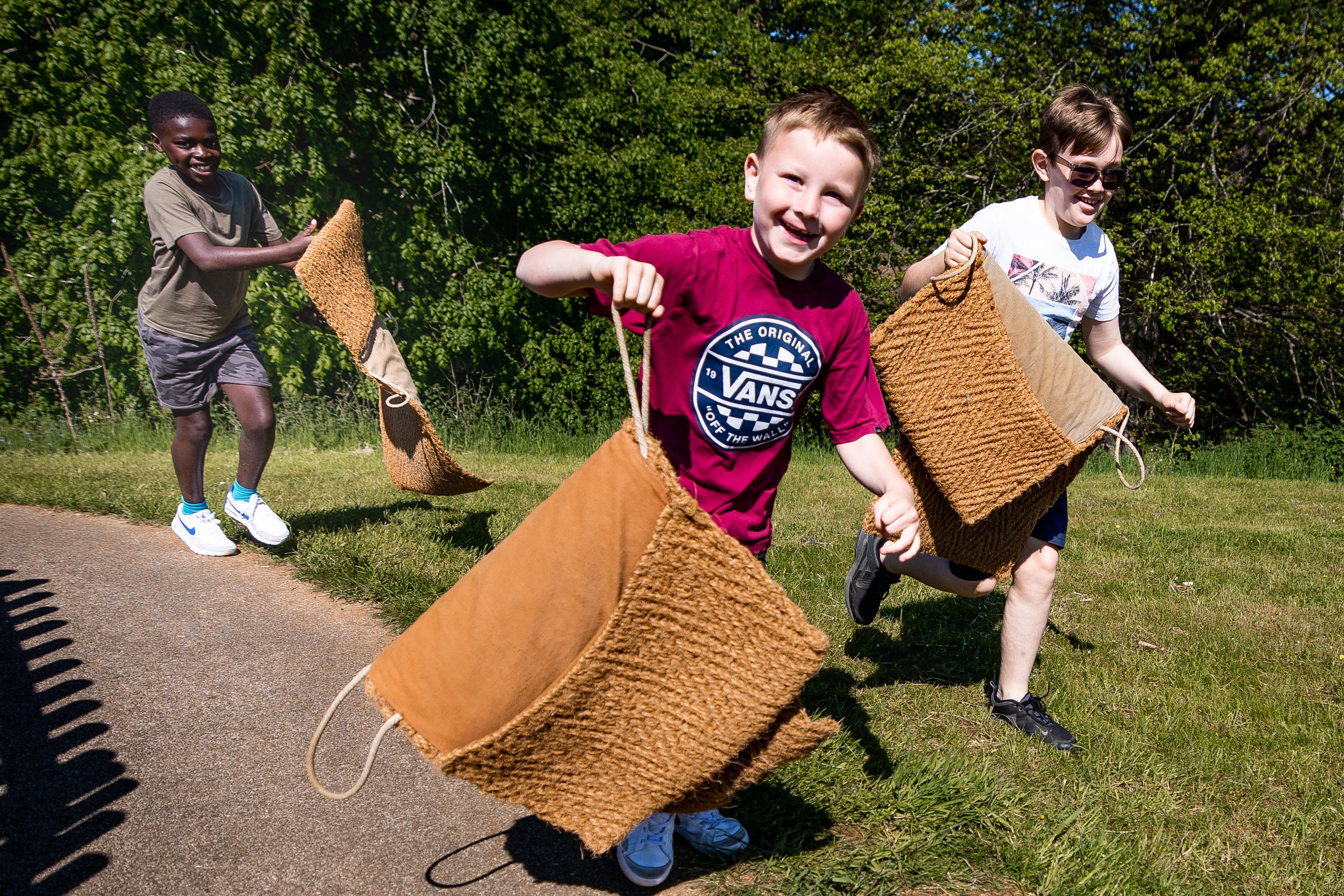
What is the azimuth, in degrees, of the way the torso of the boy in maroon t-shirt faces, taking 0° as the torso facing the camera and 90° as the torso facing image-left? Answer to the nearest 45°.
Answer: approximately 0°

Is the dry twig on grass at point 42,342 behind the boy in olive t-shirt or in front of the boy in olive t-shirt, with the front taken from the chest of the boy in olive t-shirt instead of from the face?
behind

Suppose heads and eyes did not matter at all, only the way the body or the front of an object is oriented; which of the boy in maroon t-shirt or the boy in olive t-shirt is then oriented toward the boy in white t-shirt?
the boy in olive t-shirt

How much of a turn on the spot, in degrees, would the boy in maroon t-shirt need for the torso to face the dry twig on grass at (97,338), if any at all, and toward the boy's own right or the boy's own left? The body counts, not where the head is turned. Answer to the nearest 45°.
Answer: approximately 135° to the boy's own right

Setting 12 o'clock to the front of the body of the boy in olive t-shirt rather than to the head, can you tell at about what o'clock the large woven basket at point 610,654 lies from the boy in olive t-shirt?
The large woven basket is roughly at 1 o'clock from the boy in olive t-shirt.

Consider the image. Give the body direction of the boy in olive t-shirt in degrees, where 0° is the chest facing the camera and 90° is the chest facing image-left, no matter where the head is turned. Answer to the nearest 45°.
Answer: approximately 315°

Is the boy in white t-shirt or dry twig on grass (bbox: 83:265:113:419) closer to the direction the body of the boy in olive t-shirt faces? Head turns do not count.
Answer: the boy in white t-shirt
